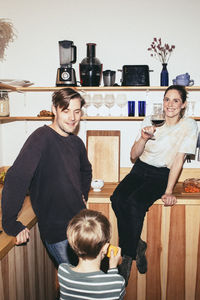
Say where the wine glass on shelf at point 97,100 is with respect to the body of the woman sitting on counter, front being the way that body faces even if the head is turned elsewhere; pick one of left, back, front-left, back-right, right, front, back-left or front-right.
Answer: right

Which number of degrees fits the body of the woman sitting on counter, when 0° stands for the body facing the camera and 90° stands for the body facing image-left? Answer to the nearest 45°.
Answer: approximately 45°

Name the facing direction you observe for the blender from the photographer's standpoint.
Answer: facing the viewer

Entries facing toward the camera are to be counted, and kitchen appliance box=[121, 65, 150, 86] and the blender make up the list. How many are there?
2

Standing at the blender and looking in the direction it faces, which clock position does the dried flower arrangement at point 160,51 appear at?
The dried flower arrangement is roughly at 9 o'clock from the blender.

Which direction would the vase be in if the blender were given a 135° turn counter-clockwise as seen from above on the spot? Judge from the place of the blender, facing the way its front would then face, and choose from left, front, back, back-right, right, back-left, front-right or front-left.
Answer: front-right

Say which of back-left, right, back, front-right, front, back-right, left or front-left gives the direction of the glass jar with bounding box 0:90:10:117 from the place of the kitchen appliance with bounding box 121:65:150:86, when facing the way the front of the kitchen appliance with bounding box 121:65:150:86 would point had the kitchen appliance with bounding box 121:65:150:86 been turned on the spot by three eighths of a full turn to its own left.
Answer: back-left

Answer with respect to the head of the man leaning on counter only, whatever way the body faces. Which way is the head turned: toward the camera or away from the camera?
toward the camera

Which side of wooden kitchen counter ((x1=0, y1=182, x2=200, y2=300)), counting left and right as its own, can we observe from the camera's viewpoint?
front

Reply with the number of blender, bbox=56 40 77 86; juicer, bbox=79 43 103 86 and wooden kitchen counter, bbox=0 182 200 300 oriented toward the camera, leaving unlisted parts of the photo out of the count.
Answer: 3

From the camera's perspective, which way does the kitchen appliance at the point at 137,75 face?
toward the camera

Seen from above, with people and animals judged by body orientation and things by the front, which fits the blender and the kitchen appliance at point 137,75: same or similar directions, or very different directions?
same or similar directions
